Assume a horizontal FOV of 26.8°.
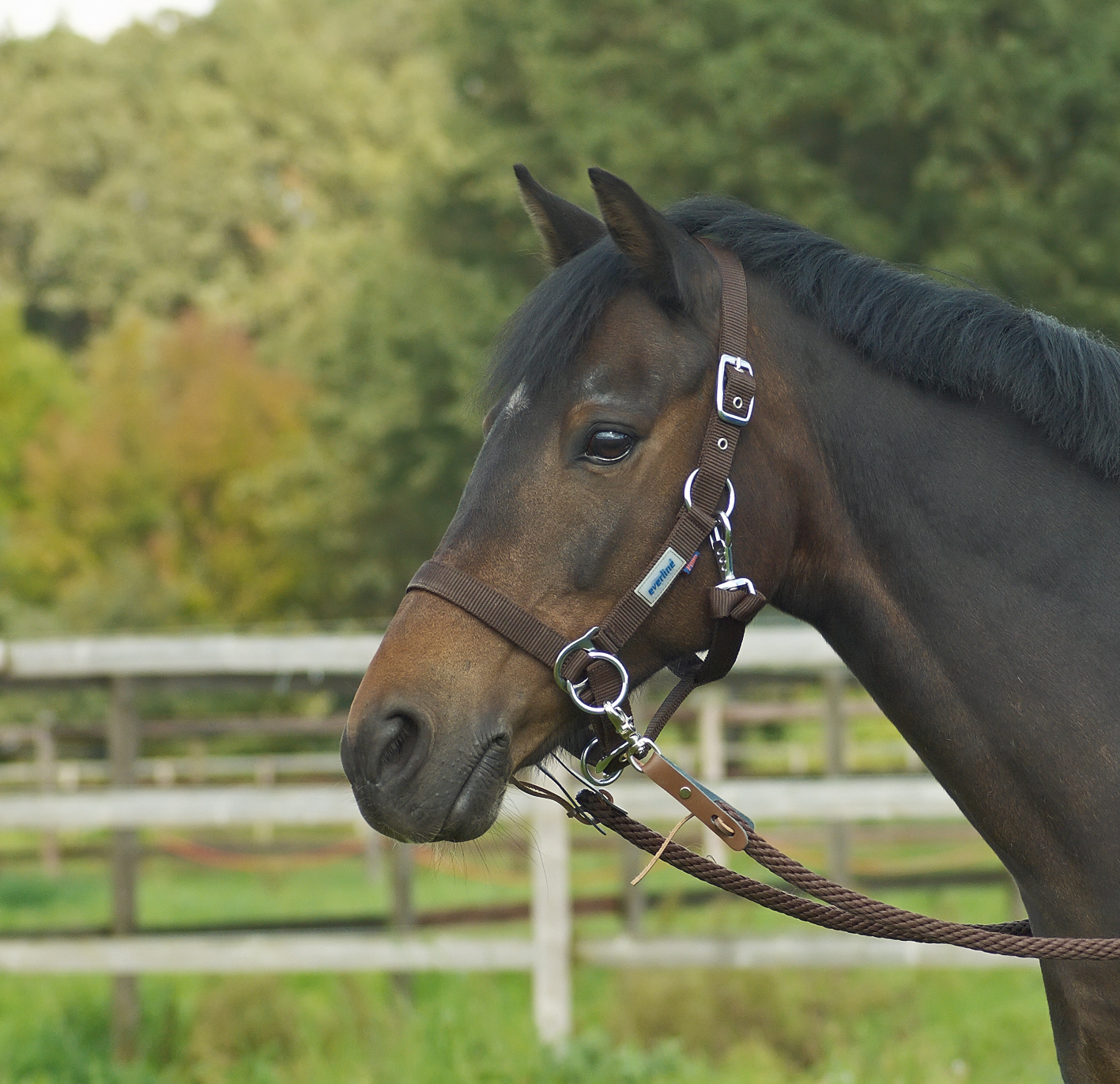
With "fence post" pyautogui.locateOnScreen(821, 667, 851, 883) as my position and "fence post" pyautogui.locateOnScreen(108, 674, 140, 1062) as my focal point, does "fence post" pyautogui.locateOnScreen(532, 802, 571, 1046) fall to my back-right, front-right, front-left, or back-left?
front-left

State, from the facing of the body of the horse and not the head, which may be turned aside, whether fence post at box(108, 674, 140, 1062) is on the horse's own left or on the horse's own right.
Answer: on the horse's own right

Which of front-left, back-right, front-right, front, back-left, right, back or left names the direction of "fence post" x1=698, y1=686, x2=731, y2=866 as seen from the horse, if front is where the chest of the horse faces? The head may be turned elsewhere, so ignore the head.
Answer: right

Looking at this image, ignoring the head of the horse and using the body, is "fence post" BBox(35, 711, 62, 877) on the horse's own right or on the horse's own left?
on the horse's own right

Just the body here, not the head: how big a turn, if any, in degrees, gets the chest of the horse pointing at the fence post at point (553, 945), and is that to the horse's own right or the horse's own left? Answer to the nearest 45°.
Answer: approximately 90° to the horse's own right

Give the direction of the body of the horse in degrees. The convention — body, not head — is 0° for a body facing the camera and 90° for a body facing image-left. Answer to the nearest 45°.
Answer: approximately 90°

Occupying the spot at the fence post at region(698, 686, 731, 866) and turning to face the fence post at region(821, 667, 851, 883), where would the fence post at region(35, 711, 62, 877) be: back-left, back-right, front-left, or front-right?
back-right

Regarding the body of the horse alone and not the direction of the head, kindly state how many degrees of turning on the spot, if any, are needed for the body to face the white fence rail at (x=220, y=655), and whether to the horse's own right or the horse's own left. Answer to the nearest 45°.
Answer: approximately 45° to the horse's own right

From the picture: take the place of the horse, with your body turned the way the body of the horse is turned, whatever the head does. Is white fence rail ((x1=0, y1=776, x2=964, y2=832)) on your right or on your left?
on your right

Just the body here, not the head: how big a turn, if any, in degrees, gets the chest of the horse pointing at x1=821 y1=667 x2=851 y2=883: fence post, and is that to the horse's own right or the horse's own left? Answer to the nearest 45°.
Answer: approximately 90° to the horse's own right

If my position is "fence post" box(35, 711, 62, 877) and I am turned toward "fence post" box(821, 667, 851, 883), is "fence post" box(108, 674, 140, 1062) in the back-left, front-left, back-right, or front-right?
front-right
